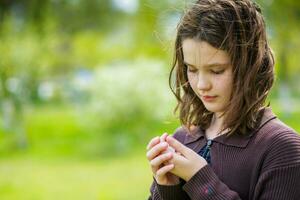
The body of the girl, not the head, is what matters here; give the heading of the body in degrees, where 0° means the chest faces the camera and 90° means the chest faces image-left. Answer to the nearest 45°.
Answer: approximately 45°
